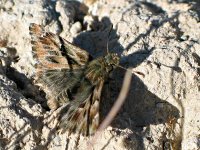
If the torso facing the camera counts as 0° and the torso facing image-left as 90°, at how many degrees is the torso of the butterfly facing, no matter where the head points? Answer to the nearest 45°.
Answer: approximately 225°
